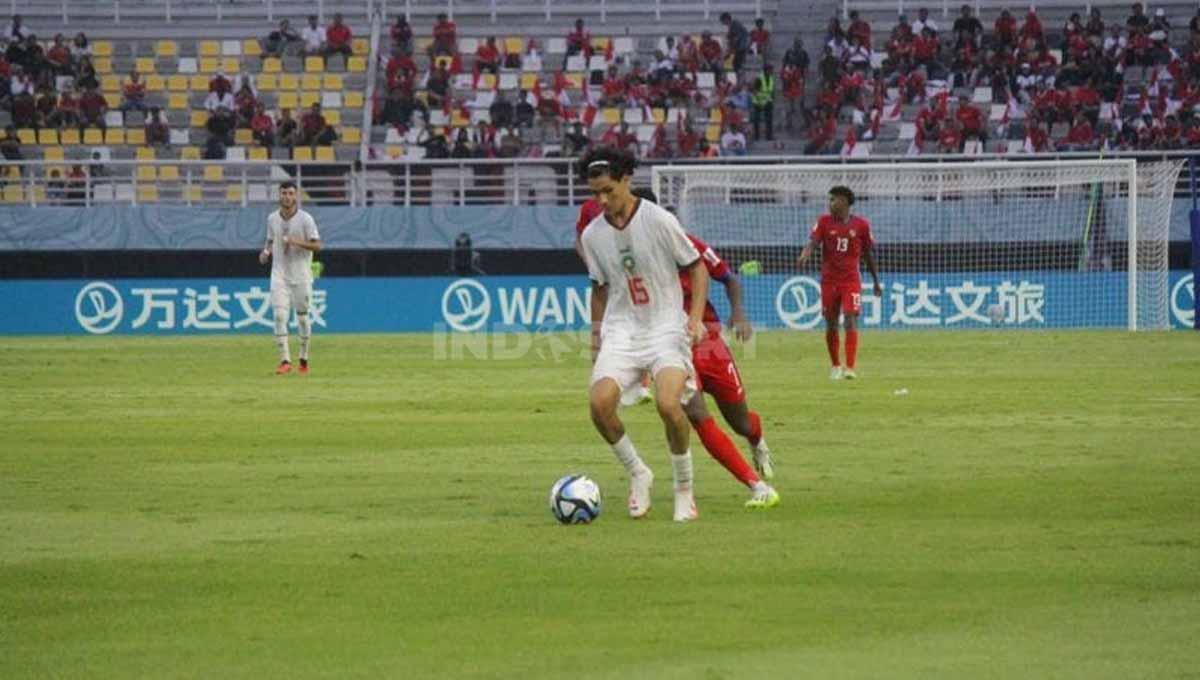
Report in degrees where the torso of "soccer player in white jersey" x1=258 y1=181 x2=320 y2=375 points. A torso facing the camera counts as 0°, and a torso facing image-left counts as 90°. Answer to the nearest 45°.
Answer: approximately 0°

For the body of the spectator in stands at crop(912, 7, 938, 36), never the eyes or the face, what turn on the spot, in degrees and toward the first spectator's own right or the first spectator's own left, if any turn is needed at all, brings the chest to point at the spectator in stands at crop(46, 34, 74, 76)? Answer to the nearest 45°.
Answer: approximately 90° to the first spectator's own right

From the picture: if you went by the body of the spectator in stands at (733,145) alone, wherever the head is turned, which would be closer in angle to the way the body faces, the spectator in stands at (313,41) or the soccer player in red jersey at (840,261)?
the soccer player in red jersey

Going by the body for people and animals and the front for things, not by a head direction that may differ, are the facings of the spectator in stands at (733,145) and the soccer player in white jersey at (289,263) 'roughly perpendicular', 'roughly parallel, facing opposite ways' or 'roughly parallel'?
roughly parallel

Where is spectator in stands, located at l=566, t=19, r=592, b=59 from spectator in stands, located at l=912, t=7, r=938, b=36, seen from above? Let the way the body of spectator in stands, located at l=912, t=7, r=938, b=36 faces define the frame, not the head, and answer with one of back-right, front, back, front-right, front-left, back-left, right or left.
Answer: right

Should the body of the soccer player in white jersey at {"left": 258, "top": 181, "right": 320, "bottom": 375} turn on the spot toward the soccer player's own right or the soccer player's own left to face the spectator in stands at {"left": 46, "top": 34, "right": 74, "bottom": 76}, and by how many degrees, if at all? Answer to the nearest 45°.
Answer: approximately 180°

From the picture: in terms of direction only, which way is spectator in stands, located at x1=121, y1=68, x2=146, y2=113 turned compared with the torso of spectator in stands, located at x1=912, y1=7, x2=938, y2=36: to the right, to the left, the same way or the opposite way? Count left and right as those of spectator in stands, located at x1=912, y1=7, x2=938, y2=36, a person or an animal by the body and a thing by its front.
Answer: the same way

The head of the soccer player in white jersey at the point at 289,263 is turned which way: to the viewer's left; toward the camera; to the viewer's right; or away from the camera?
toward the camera

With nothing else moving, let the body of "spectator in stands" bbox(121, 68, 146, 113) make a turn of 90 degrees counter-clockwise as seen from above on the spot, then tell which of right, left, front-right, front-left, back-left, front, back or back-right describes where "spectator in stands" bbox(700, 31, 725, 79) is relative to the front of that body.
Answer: front

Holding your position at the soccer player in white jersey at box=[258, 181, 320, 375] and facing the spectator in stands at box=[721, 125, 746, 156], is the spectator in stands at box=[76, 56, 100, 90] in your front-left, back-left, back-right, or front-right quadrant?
front-left

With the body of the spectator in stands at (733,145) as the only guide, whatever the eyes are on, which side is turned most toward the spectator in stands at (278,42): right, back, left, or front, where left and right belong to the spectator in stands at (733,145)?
right

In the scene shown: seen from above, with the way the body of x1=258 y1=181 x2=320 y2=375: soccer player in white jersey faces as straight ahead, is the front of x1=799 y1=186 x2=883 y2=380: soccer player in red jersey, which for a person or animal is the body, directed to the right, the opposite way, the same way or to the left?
the same way

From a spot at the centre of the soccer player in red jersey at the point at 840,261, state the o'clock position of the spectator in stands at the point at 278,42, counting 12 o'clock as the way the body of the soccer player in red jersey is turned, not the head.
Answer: The spectator in stands is roughly at 5 o'clock from the soccer player in red jersey.

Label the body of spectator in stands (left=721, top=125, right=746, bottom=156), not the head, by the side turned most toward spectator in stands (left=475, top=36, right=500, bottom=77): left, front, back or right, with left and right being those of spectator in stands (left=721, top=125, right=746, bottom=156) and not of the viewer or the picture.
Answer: right

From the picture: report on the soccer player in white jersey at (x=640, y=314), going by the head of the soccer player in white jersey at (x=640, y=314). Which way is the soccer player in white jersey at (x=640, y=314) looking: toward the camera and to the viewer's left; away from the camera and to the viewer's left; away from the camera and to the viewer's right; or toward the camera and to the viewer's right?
toward the camera and to the viewer's left

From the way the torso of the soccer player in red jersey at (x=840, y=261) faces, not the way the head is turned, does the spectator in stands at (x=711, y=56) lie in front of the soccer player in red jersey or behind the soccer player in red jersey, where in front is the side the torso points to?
behind

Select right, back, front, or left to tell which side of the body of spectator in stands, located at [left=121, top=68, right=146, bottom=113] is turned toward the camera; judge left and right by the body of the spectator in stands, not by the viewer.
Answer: front

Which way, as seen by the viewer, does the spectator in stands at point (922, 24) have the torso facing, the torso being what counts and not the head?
toward the camera

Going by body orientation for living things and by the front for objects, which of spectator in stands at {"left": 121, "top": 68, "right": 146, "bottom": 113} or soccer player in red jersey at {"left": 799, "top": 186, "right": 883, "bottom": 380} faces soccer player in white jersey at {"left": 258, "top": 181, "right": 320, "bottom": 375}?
the spectator in stands

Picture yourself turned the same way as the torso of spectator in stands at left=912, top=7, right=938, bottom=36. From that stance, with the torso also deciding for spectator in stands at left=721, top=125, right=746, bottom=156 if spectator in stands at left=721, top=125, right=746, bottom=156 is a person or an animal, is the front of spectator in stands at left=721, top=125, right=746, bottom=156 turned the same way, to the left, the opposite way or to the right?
the same way
